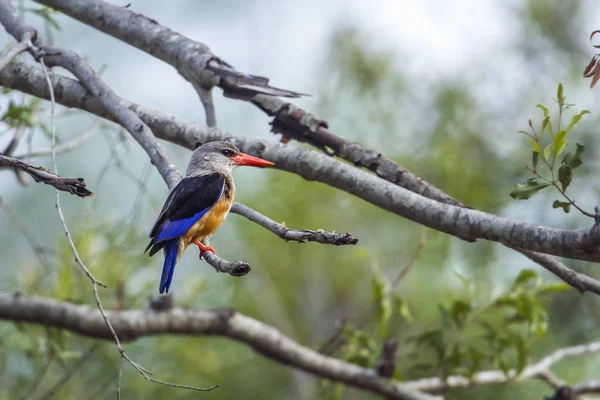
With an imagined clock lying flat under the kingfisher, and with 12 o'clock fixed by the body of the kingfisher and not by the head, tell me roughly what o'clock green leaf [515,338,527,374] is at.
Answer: The green leaf is roughly at 11 o'clock from the kingfisher.

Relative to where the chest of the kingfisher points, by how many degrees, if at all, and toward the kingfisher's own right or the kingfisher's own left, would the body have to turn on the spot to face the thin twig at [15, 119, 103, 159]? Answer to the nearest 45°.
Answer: approximately 135° to the kingfisher's own left

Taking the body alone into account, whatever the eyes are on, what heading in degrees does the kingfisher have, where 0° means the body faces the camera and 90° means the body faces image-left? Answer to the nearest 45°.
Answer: approximately 270°

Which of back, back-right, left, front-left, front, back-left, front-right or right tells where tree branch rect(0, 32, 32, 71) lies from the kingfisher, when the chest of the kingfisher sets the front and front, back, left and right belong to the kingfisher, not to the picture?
back

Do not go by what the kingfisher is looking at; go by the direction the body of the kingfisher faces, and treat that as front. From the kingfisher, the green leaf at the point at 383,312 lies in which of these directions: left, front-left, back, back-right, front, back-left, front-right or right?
front-left

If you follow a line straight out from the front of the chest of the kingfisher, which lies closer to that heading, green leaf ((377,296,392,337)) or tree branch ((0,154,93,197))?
the green leaf

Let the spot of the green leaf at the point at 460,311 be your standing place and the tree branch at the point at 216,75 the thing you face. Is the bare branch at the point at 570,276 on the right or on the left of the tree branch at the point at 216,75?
left

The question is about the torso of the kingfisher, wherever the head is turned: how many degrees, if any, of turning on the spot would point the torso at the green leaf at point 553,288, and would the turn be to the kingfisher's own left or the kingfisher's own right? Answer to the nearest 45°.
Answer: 0° — it already faces it

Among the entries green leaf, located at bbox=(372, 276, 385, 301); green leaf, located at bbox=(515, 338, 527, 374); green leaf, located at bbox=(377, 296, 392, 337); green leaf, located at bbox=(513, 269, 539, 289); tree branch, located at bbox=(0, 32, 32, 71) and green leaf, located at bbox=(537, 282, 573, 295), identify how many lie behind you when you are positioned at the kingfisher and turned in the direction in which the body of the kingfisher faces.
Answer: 1
